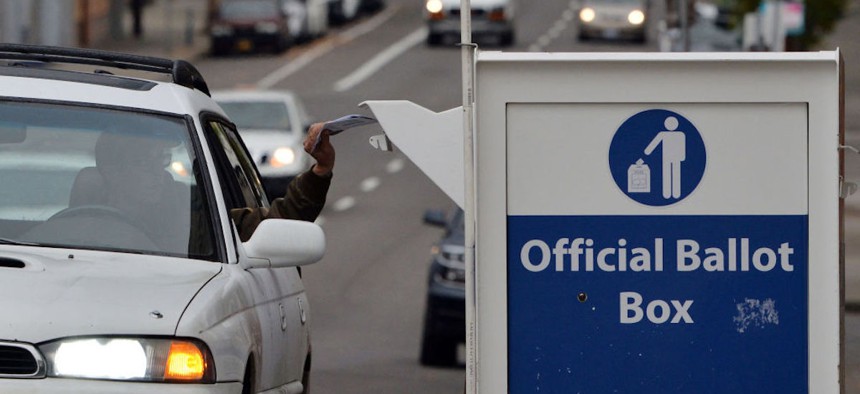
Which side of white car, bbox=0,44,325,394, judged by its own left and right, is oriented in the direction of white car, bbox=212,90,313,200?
back

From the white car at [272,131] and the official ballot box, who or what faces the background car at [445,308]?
the white car

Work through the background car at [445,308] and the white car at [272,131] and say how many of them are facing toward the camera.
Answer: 2

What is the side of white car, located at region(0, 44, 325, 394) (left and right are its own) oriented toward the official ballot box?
left

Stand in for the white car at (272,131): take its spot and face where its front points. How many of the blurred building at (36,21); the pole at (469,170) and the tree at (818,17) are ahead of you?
1

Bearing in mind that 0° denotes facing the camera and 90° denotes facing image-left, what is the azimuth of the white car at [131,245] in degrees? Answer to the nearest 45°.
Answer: approximately 0°

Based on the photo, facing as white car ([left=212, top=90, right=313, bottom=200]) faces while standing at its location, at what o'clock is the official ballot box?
The official ballot box is roughly at 12 o'clock from the white car.

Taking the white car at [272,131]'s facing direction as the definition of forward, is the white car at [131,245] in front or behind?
in front

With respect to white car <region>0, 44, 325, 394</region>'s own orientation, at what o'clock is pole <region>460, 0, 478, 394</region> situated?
The pole is roughly at 10 o'clock from the white car.

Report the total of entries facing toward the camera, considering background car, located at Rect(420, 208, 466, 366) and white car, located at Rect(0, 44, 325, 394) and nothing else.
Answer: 2

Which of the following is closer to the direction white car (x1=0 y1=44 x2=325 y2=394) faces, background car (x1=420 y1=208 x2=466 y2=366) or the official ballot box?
the official ballot box

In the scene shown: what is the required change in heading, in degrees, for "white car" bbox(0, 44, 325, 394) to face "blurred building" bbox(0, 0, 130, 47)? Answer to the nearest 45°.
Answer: approximately 180°
